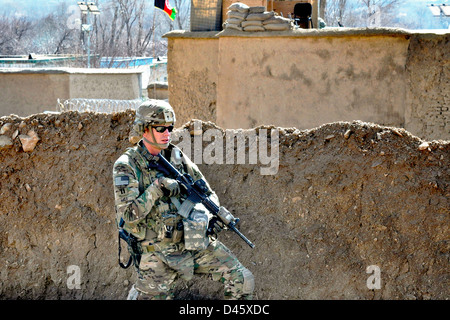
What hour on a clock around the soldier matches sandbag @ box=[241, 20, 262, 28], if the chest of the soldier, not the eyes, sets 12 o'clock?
The sandbag is roughly at 8 o'clock from the soldier.

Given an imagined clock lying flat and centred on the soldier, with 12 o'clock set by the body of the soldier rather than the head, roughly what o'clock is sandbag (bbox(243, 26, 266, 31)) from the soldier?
The sandbag is roughly at 8 o'clock from the soldier.

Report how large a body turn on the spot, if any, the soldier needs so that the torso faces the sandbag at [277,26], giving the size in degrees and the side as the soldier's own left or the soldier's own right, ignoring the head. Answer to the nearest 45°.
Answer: approximately 135° to the soldier's own left

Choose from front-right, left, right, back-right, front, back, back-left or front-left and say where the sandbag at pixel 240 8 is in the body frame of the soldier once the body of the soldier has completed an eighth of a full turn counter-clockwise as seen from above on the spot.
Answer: left

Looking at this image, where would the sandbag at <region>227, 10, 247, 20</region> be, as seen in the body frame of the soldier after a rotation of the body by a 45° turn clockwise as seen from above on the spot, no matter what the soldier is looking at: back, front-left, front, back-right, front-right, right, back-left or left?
back

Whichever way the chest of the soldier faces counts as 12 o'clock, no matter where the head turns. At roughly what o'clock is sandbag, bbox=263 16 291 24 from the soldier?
The sandbag is roughly at 8 o'clock from the soldier.

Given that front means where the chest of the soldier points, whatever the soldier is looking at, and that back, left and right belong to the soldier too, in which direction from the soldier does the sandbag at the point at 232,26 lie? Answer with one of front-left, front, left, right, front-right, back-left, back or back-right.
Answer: back-left

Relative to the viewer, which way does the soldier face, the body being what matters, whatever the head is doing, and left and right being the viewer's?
facing the viewer and to the right of the viewer

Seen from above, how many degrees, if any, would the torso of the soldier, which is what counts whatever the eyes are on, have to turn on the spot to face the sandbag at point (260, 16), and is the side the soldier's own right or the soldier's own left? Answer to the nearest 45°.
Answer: approximately 135° to the soldier's own left
